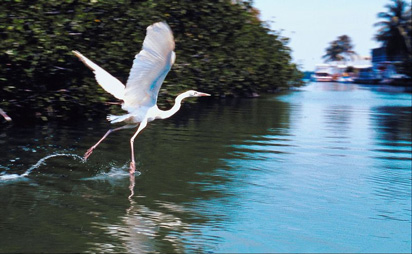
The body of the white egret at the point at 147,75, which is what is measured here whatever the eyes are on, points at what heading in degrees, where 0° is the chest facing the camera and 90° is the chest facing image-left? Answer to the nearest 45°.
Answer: approximately 270°
